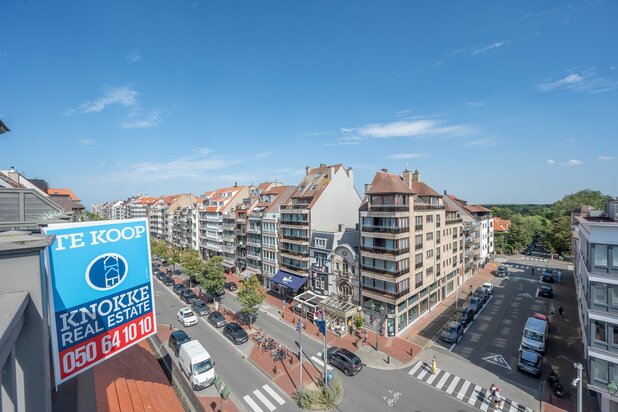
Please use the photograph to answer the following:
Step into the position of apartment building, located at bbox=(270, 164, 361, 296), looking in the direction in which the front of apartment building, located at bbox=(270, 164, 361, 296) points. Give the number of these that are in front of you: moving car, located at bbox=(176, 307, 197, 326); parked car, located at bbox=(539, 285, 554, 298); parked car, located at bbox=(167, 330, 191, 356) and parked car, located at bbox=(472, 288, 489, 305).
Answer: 2

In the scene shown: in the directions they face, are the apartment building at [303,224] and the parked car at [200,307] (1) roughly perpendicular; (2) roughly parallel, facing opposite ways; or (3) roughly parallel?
roughly perpendicular

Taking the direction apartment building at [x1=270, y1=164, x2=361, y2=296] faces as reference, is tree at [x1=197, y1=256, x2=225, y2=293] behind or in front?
in front

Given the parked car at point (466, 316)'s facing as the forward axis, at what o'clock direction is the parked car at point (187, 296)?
the parked car at point (187, 296) is roughly at 1 o'clock from the parked car at point (466, 316).

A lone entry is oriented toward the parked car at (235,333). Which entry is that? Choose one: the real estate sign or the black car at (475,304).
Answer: the black car

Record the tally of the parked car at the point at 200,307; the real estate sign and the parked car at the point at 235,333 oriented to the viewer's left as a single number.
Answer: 0

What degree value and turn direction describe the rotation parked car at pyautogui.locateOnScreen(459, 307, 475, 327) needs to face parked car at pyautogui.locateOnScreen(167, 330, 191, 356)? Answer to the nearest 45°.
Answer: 0° — it already faces it

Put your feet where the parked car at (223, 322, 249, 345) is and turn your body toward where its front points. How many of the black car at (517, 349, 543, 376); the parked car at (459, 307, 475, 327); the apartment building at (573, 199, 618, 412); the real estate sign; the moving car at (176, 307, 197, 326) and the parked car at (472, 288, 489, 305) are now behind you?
1

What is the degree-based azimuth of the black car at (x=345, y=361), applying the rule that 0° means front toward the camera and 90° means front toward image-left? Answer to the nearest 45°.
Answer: approximately 135°

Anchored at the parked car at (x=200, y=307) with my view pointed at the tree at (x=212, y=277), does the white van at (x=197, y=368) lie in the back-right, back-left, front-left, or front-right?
back-right
